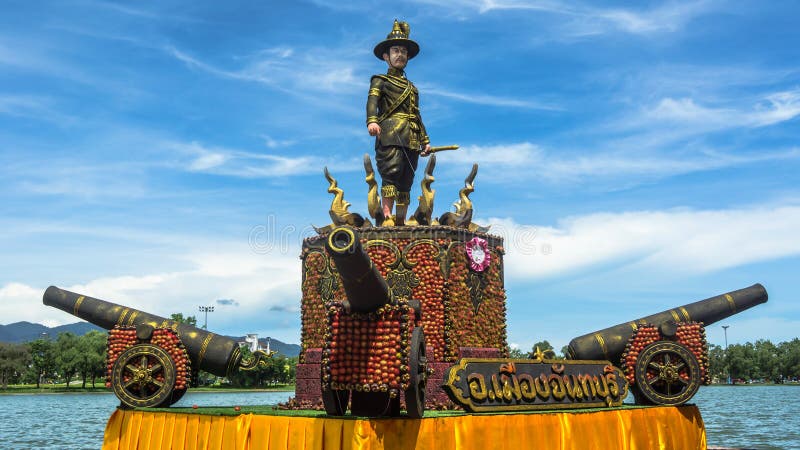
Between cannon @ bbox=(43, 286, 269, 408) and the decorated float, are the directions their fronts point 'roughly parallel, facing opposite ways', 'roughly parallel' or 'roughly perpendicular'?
roughly perpendicular

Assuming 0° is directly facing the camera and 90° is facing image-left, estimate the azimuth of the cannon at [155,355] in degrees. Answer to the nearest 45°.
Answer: approximately 90°

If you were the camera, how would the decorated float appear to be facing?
facing the viewer
